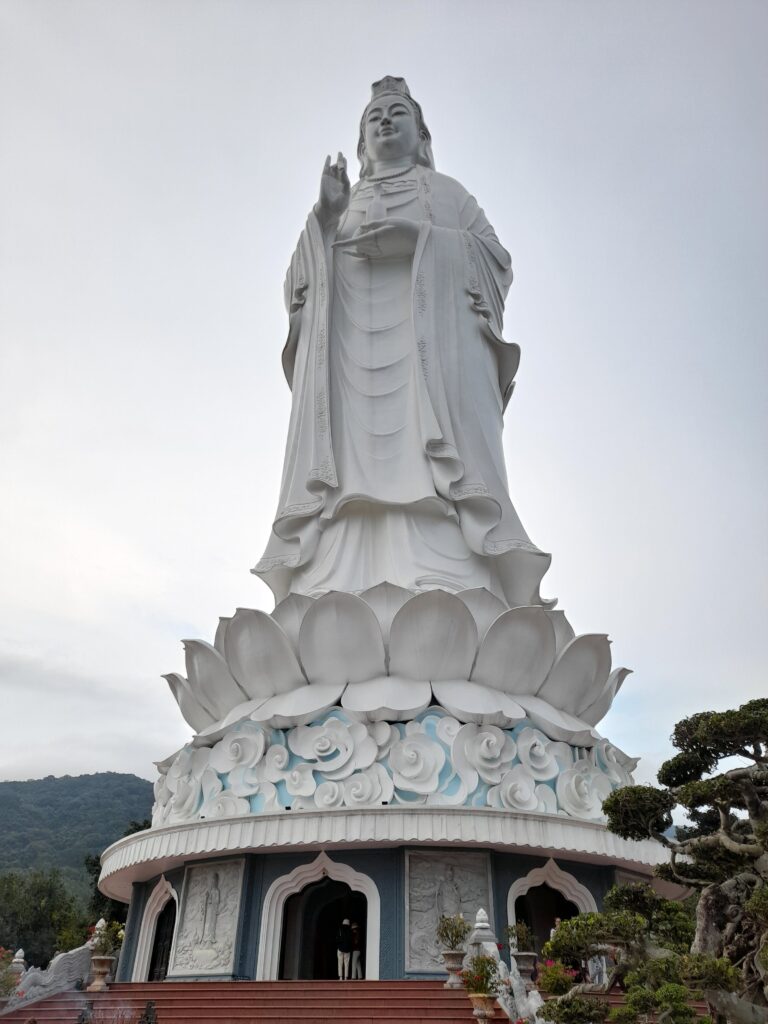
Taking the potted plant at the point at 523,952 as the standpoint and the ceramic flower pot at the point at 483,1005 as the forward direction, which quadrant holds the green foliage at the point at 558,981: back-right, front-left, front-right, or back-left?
front-left

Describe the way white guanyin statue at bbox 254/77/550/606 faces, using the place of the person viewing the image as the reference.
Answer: facing the viewer and to the left of the viewer

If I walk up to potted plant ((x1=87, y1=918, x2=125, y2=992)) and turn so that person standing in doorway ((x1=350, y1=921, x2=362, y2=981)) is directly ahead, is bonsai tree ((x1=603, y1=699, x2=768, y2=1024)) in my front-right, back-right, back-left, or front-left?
front-right

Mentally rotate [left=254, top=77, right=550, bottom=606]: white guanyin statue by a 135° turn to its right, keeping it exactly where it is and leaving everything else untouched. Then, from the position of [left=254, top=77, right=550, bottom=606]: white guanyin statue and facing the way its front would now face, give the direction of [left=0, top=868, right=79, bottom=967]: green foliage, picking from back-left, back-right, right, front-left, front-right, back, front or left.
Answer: front-left
